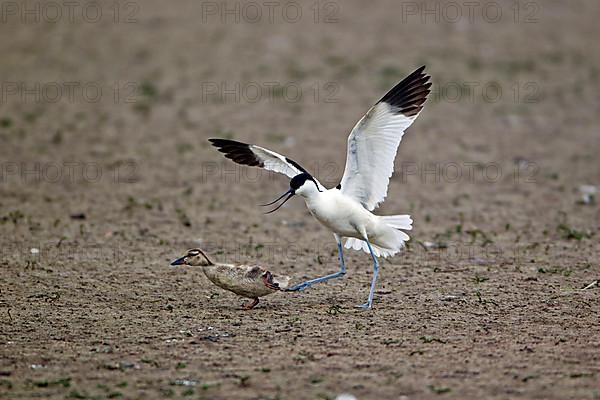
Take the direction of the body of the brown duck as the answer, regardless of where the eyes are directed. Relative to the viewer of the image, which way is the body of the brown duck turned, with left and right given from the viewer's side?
facing to the left of the viewer
